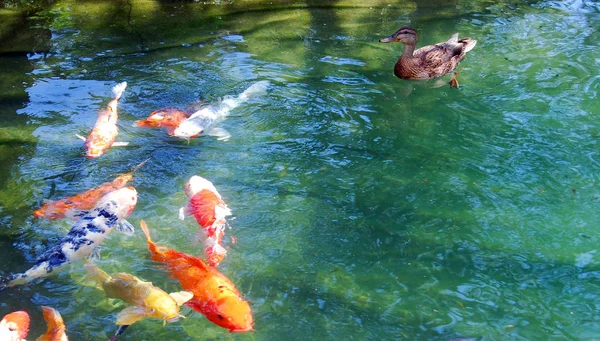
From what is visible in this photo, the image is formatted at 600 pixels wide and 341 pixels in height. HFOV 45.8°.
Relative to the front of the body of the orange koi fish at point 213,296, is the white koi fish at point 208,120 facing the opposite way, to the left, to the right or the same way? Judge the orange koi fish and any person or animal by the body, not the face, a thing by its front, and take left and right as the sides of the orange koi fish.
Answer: to the right

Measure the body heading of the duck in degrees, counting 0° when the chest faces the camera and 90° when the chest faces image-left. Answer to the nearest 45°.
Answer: approximately 90°

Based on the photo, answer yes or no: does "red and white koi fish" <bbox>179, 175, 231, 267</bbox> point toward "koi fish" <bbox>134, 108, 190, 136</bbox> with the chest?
yes

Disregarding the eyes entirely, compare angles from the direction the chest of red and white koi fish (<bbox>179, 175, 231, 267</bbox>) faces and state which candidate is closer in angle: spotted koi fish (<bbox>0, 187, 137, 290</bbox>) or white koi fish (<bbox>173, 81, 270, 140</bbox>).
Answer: the white koi fish

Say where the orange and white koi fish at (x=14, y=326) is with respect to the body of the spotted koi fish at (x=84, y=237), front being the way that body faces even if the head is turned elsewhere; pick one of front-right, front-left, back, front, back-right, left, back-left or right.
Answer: back

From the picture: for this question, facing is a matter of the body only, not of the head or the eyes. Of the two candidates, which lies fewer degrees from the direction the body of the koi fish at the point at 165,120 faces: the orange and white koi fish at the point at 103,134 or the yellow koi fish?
the orange and white koi fish

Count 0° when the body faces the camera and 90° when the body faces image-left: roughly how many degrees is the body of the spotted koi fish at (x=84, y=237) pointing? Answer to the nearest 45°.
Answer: approximately 225°

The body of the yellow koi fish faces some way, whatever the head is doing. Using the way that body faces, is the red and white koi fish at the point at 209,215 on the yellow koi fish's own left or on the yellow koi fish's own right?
on the yellow koi fish's own left

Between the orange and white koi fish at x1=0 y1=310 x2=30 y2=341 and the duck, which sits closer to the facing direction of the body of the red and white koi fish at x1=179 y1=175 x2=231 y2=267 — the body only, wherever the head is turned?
the duck

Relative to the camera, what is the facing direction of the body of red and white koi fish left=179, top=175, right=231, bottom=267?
away from the camera

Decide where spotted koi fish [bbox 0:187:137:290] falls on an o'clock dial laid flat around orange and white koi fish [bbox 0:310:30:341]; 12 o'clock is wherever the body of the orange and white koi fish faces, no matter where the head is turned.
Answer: The spotted koi fish is roughly at 12 o'clock from the orange and white koi fish.
